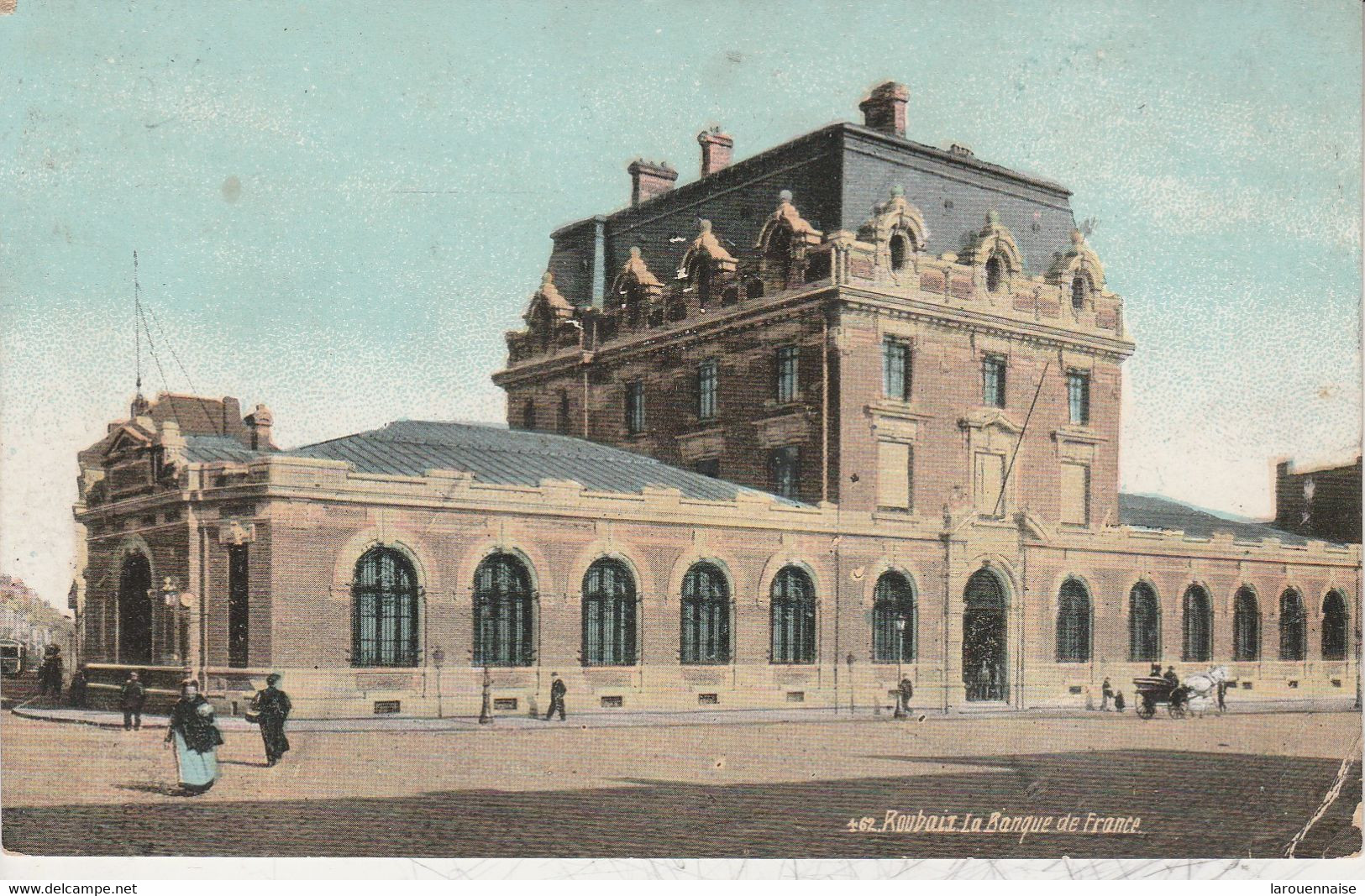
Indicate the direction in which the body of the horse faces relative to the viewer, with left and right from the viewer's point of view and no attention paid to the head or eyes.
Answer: facing to the right of the viewer

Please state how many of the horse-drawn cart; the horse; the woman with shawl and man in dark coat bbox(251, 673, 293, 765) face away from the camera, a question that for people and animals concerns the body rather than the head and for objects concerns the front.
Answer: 1

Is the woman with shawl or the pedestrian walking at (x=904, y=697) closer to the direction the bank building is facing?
the pedestrian walking

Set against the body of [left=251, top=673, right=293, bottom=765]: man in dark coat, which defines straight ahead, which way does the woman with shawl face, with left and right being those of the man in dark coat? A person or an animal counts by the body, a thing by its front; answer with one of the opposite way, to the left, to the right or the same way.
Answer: the opposite way

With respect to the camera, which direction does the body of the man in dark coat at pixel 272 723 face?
away from the camera

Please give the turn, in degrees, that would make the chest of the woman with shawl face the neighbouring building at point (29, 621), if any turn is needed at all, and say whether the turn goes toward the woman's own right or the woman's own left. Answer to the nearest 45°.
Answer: approximately 135° to the woman's own right

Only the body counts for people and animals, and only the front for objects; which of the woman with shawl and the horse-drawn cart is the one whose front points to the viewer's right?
the horse-drawn cart

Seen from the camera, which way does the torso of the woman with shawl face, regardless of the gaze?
toward the camera

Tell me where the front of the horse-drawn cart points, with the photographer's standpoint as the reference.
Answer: facing to the right of the viewer

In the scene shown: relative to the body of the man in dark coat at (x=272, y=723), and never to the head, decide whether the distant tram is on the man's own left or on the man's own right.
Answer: on the man's own left

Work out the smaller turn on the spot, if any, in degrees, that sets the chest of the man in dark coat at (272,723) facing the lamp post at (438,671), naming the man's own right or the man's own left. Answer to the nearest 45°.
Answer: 0° — they already face it

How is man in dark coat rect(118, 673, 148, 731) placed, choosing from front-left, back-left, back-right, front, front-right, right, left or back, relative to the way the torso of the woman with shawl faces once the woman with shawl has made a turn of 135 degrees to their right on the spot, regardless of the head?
front-right

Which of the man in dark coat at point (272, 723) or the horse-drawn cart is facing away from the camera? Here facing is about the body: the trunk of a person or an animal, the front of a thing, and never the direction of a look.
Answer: the man in dark coat
